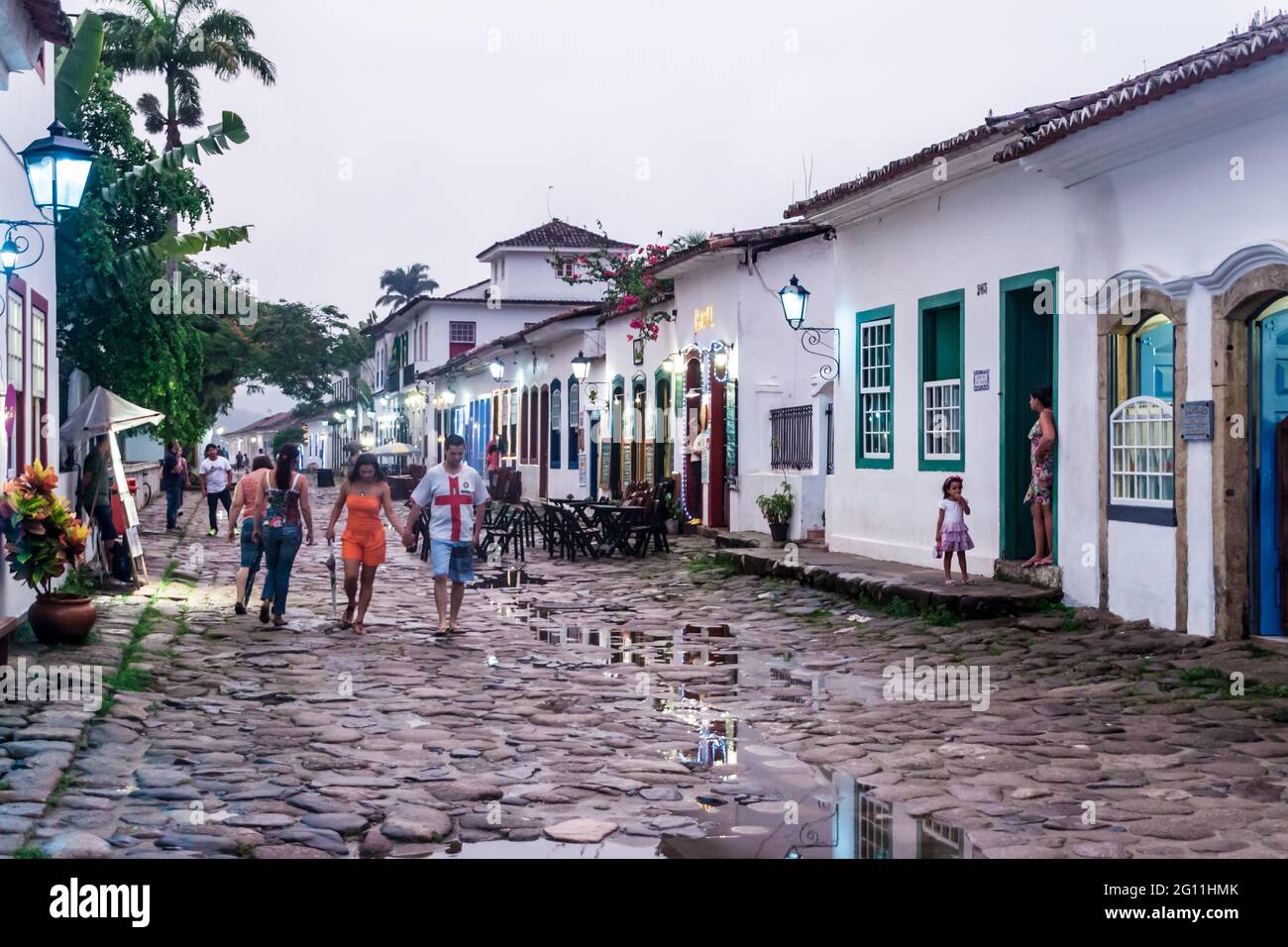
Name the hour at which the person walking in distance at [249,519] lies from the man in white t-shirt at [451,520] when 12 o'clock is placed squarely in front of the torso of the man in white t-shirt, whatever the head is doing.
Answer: The person walking in distance is roughly at 4 o'clock from the man in white t-shirt.

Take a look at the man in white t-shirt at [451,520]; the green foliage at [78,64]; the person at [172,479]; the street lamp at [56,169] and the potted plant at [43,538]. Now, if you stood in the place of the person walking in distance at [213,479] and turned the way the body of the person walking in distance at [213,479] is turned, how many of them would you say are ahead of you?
4

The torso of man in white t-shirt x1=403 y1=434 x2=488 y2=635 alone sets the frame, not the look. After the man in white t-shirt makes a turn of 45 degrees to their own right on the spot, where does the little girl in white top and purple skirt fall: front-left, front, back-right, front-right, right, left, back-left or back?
back-left

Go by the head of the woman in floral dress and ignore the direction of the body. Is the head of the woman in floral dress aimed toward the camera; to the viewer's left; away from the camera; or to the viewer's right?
to the viewer's left

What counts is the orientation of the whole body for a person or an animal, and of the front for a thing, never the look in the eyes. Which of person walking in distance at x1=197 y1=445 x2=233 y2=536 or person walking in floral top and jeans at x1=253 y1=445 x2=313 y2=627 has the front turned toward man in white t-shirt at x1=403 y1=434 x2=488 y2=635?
person walking in distance at x1=197 y1=445 x2=233 y2=536

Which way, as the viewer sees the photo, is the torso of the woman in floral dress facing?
to the viewer's left

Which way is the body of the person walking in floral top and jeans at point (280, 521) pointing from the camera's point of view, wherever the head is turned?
away from the camera

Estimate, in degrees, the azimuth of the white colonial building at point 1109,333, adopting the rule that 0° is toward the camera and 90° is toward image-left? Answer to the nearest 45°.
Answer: approximately 45°

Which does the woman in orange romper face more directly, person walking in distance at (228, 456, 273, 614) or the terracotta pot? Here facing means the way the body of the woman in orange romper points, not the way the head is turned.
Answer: the terracotta pot

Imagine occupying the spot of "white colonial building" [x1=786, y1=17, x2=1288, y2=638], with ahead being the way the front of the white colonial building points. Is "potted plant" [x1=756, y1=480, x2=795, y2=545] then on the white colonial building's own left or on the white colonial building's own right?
on the white colonial building's own right

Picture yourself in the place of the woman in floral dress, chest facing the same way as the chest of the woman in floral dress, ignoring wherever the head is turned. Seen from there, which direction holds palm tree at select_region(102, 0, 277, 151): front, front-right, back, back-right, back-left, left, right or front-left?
front-right

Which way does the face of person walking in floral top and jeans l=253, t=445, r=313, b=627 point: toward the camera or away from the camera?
away from the camera

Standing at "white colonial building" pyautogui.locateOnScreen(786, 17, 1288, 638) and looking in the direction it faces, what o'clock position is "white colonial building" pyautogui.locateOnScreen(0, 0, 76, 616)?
"white colonial building" pyautogui.locateOnScreen(0, 0, 76, 616) is roughly at 1 o'clock from "white colonial building" pyautogui.locateOnScreen(786, 17, 1288, 638).
